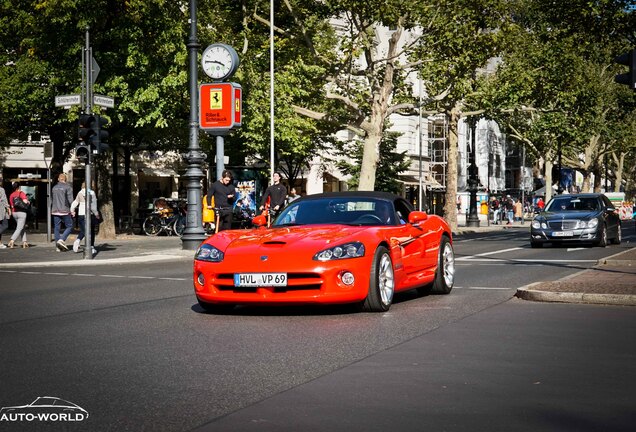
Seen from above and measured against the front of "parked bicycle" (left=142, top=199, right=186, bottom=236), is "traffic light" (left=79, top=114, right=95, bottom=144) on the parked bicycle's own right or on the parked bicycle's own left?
on the parked bicycle's own left

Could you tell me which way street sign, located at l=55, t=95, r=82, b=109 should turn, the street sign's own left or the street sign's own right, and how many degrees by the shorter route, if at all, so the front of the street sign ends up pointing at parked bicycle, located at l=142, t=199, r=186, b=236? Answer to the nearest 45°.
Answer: approximately 180°

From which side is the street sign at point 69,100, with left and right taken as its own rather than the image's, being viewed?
front

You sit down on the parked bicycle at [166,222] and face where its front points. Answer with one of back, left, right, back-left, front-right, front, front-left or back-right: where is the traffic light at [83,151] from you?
left

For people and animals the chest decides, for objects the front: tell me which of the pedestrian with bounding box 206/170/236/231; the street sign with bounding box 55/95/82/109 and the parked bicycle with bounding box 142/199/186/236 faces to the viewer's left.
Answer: the parked bicycle

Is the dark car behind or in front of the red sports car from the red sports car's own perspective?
behind

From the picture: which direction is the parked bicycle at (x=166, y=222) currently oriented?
to the viewer's left
